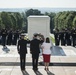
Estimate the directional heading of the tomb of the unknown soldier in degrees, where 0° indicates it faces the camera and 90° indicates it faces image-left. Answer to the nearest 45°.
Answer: approximately 0°

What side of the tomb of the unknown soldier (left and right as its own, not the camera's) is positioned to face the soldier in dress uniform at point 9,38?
right
